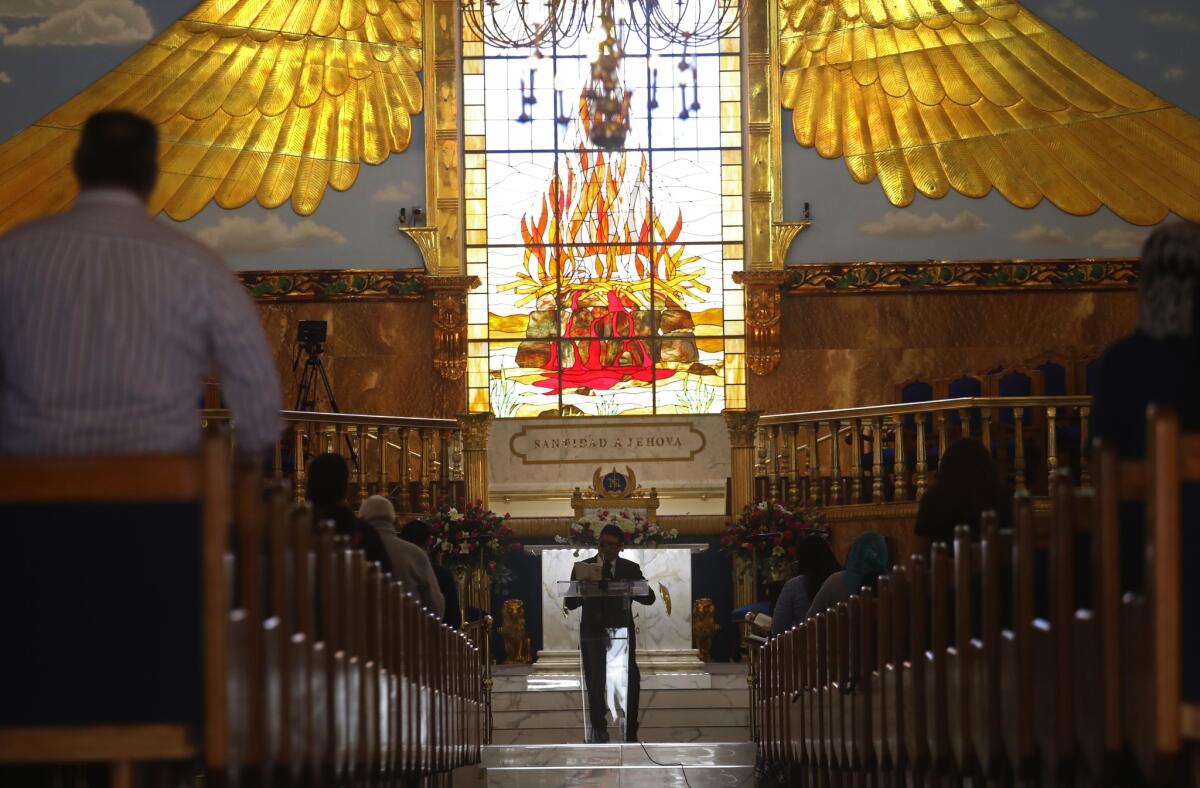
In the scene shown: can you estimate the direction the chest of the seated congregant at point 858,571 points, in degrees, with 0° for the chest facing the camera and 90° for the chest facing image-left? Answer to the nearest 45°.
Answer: approximately 180°

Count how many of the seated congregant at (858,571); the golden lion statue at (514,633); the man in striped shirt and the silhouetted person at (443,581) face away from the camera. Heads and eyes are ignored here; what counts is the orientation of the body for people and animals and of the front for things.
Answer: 3

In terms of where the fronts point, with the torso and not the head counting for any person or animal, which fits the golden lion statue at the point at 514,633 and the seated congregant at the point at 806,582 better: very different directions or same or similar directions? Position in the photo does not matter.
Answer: very different directions

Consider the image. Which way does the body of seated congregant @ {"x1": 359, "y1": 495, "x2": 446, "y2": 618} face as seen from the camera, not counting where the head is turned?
away from the camera

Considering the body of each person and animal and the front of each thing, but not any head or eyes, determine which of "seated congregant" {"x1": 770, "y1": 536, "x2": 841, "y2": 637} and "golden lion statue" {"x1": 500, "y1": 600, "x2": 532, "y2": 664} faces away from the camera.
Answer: the seated congregant

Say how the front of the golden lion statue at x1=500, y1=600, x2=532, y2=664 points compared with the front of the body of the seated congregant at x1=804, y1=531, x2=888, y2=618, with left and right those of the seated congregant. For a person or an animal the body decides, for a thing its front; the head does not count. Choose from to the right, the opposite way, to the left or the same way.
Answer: the opposite way

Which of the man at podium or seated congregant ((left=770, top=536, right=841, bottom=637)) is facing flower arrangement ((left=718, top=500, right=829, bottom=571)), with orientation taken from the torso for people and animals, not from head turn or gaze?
the seated congregant

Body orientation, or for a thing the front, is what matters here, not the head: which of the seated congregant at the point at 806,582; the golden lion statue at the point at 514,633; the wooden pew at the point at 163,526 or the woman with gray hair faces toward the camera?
the golden lion statue

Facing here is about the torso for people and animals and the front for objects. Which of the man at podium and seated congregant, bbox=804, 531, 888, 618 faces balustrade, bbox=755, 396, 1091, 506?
the seated congregant

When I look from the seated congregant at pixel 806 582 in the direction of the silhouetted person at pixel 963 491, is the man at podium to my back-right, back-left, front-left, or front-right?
back-right

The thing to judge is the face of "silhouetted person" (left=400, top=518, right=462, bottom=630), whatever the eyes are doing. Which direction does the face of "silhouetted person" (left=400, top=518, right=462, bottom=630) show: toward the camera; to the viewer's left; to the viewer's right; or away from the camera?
away from the camera

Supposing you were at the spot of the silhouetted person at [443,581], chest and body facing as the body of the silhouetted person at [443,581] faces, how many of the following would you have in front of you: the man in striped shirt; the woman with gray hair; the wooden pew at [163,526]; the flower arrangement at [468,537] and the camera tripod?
2

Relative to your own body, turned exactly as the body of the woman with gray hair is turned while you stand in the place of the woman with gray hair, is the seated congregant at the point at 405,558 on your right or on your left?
on your left

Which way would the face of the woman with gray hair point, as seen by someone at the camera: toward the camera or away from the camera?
away from the camera
